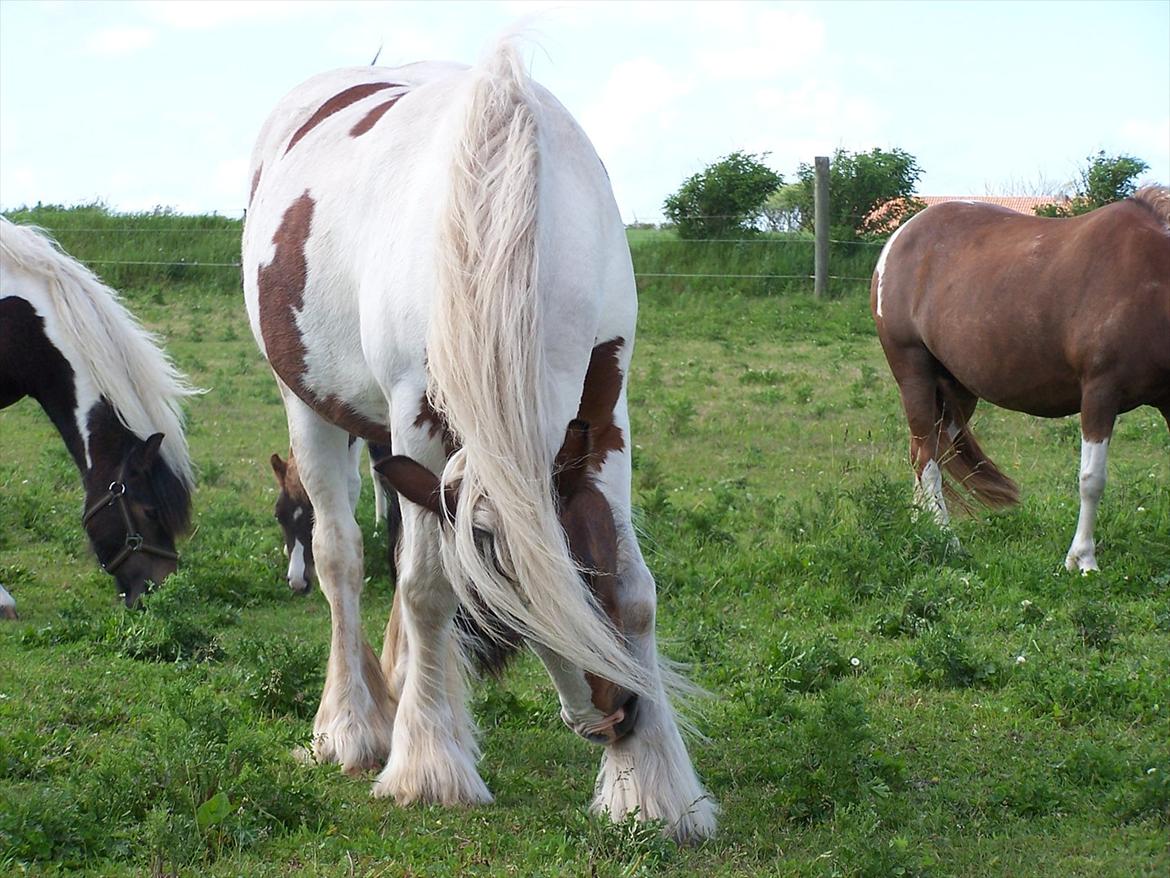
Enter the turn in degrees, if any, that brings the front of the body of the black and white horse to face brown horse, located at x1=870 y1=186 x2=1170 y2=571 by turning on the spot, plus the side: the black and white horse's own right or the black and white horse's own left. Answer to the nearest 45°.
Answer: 0° — it already faces it

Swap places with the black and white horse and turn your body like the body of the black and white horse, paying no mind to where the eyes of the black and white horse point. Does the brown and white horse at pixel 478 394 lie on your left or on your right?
on your right

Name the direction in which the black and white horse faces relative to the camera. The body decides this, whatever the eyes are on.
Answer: to the viewer's right

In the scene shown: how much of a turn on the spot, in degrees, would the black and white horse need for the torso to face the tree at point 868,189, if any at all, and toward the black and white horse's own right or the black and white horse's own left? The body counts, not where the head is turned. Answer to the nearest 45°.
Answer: approximately 45° to the black and white horse's own left

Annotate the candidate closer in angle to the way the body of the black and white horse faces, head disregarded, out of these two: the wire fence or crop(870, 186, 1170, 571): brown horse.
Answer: the brown horse

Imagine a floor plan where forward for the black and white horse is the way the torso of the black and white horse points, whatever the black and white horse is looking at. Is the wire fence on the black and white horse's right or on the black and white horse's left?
on the black and white horse's left
